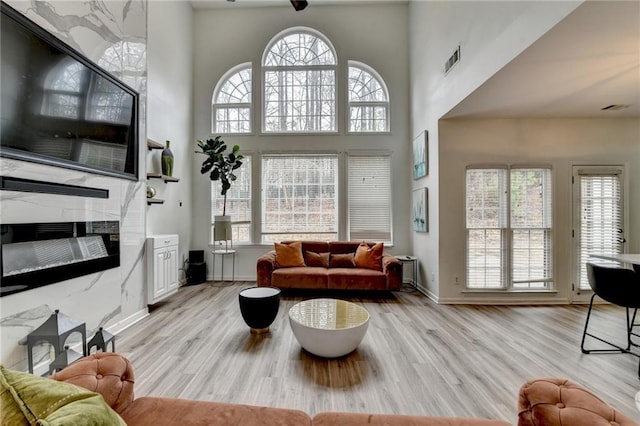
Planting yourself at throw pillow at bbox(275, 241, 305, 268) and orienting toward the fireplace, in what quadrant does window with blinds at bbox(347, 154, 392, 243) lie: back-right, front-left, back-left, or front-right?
back-left

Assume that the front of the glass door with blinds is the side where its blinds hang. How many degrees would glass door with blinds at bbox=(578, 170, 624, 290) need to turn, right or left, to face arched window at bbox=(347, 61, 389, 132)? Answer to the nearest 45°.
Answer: approximately 90° to its right

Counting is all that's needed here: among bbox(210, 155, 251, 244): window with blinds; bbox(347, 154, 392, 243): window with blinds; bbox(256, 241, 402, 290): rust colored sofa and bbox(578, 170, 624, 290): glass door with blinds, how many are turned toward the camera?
4

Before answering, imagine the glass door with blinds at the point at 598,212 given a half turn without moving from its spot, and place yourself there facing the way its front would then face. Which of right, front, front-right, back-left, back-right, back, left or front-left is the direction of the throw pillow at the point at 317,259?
back-left

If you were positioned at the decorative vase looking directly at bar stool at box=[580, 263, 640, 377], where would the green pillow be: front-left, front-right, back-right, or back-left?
front-right

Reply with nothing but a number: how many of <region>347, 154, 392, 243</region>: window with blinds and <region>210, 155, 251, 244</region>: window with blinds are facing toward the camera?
2

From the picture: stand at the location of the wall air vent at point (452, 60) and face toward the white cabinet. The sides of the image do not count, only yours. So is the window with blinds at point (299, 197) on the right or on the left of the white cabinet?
right

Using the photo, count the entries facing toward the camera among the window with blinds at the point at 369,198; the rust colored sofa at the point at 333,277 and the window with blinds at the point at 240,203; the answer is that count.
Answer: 3

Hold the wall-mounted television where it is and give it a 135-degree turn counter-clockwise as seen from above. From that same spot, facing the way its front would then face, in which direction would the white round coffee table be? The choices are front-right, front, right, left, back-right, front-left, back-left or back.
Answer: back-right

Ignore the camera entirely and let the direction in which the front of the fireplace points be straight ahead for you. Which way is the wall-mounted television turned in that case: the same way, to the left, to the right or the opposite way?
the same way

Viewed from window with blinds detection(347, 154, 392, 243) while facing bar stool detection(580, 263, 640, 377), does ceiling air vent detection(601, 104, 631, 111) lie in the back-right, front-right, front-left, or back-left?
front-left

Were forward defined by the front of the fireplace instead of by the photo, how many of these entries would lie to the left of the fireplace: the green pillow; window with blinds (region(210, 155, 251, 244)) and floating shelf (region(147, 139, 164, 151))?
2

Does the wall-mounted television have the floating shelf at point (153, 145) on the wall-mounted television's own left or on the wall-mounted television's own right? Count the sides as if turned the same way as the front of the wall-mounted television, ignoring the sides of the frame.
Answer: on the wall-mounted television's own left

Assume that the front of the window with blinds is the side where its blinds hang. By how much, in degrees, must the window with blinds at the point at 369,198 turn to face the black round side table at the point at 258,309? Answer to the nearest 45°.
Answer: approximately 45° to its right

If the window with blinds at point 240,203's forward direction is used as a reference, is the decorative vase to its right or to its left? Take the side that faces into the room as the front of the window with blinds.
on its right

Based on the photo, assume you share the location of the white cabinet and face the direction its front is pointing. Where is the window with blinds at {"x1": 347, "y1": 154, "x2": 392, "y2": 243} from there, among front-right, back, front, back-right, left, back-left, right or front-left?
front-left

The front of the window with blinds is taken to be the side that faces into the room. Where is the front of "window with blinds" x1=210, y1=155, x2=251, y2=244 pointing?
toward the camera

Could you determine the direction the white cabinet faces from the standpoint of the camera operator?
facing the viewer and to the right of the viewer

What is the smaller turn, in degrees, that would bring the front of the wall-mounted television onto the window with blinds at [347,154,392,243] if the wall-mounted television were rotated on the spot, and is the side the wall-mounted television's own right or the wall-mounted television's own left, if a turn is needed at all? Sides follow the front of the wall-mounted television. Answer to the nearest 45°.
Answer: approximately 45° to the wall-mounted television's own left

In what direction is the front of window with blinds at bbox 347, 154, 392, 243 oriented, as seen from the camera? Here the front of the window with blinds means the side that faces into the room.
facing the viewer
